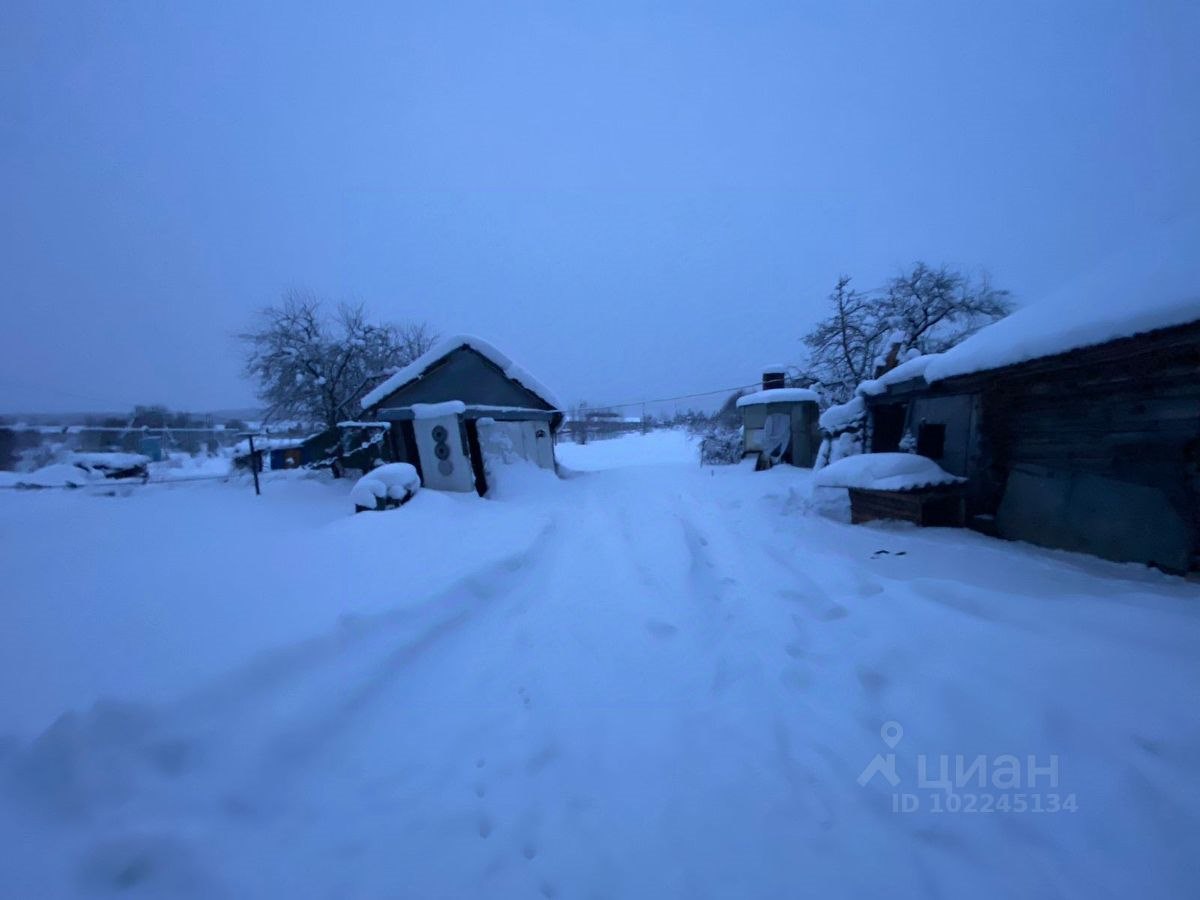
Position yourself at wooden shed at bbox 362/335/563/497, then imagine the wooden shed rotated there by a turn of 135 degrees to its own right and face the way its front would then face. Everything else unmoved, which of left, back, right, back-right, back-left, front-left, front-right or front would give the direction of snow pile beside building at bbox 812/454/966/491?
back

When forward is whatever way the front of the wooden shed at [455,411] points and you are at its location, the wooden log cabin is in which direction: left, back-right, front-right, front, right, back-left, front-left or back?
front-left

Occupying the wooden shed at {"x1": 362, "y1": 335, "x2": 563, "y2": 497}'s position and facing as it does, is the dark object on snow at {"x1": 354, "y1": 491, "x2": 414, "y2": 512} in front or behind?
in front

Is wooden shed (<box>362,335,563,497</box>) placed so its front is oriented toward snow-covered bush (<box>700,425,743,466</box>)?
no

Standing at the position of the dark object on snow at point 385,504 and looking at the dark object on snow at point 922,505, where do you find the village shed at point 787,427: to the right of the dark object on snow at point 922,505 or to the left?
left

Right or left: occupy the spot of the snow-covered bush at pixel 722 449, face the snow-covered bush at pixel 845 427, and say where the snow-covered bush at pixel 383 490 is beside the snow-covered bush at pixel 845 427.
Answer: right

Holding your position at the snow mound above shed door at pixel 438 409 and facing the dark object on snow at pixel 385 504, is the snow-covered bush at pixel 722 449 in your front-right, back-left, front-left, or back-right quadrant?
back-left

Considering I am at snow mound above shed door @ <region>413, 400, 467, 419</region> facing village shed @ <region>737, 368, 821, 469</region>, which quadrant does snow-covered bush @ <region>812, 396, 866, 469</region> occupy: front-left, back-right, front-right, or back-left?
front-right

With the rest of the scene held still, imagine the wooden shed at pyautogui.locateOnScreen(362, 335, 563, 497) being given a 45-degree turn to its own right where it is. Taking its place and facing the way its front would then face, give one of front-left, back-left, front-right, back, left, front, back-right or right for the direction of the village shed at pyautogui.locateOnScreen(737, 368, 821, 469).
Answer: back-left

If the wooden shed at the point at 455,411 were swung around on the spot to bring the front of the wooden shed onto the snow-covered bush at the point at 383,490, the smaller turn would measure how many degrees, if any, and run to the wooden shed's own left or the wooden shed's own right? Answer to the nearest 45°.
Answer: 0° — it already faces it

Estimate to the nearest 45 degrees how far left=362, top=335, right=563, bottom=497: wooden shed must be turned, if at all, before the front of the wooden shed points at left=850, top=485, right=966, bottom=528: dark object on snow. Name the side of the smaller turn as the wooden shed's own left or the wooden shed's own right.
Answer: approximately 45° to the wooden shed's own left

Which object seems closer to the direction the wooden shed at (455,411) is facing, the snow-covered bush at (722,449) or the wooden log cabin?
the wooden log cabin

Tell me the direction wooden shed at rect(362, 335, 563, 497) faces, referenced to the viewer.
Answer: facing the viewer
